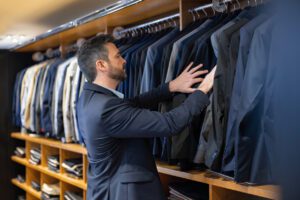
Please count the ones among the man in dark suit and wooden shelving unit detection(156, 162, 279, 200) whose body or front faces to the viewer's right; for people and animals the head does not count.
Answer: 1

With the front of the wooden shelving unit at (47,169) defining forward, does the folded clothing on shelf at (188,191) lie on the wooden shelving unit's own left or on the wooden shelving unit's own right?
on the wooden shelving unit's own left

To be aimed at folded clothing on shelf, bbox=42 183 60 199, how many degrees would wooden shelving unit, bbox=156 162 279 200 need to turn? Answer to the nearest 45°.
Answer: approximately 90° to its right

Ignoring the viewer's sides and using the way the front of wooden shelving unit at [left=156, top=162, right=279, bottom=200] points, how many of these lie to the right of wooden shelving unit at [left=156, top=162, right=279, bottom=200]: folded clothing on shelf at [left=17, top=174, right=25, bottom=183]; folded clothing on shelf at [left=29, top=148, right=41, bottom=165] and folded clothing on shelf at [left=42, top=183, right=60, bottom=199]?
3

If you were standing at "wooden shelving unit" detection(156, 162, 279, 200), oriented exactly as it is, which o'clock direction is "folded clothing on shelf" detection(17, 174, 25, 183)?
The folded clothing on shelf is roughly at 3 o'clock from the wooden shelving unit.

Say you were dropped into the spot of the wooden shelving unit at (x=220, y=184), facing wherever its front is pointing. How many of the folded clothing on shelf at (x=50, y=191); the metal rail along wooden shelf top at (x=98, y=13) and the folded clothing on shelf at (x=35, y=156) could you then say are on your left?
0

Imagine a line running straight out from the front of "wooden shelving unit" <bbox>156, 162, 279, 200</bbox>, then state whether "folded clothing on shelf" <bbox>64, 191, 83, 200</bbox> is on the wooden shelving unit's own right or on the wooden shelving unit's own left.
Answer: on the wooden shelving unit's own right

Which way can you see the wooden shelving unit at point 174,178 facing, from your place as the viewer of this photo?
facing the viewer and to the left of the viewer

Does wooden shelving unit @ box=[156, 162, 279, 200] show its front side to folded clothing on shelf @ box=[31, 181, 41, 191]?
no

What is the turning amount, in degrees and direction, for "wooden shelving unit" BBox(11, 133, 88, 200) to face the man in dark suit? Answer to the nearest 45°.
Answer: approximately 45° to its left

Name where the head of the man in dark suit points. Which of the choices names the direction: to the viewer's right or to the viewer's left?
to the viewer's right

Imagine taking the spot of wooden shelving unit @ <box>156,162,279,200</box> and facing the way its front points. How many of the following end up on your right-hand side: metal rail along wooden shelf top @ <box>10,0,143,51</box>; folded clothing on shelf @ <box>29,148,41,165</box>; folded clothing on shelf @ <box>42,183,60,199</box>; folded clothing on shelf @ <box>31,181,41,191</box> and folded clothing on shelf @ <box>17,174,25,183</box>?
5

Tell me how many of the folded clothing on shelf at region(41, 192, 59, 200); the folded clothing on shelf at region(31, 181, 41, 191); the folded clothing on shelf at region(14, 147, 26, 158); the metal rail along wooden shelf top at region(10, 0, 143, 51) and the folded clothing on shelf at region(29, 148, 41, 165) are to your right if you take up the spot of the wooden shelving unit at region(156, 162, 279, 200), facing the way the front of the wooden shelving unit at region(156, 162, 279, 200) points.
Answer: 5

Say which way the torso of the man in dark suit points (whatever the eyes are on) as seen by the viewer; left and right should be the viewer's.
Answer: facing to the right of the viewer

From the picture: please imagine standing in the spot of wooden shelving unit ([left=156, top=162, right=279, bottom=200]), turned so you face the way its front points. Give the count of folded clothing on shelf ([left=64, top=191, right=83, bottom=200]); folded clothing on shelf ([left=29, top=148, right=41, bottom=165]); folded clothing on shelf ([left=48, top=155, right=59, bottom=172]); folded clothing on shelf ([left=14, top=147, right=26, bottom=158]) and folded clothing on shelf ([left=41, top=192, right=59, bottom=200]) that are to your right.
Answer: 5
